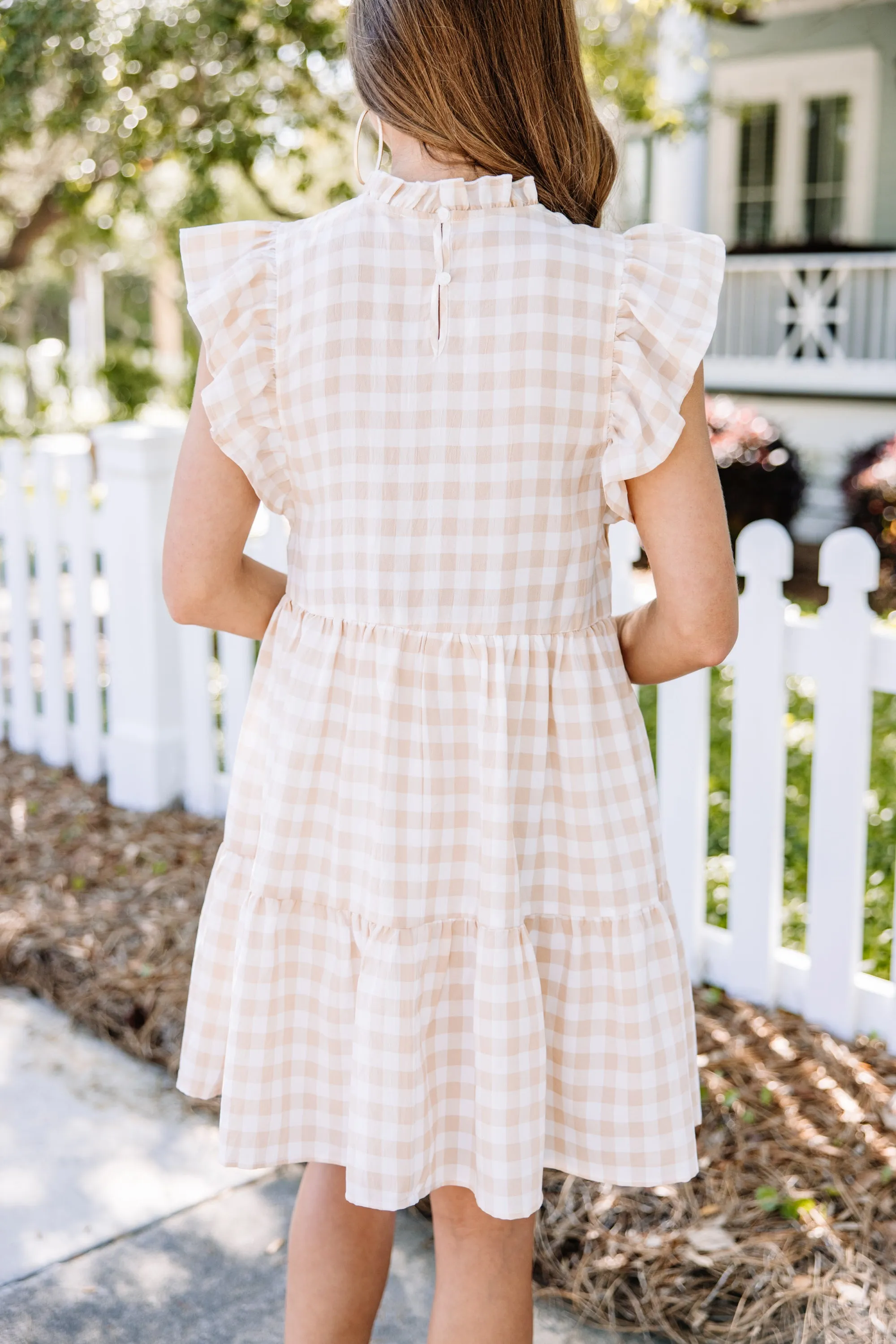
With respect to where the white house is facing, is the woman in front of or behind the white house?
in front

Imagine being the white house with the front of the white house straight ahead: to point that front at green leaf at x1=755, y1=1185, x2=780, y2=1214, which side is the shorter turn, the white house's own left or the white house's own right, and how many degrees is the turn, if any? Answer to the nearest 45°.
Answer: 0° — it already faces it

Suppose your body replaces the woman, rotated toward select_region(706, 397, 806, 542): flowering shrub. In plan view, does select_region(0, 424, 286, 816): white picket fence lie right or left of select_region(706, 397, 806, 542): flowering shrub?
left

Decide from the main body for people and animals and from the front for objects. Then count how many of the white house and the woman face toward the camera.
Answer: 1

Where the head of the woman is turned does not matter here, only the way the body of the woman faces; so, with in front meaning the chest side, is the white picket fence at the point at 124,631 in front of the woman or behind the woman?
in front

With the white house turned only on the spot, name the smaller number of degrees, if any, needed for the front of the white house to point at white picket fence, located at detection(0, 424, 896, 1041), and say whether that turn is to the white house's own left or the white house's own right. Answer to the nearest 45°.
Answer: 0° — it already faces it

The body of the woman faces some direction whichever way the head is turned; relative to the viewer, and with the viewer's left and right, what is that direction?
facing away from the viewer

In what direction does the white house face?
toward the camera

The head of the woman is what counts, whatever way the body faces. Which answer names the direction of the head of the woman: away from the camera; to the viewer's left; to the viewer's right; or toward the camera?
away from the camera

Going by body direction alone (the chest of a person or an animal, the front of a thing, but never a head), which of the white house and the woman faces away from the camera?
the woman

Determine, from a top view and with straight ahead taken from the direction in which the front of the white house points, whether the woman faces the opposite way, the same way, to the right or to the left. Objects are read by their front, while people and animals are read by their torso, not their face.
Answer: the opposite way
